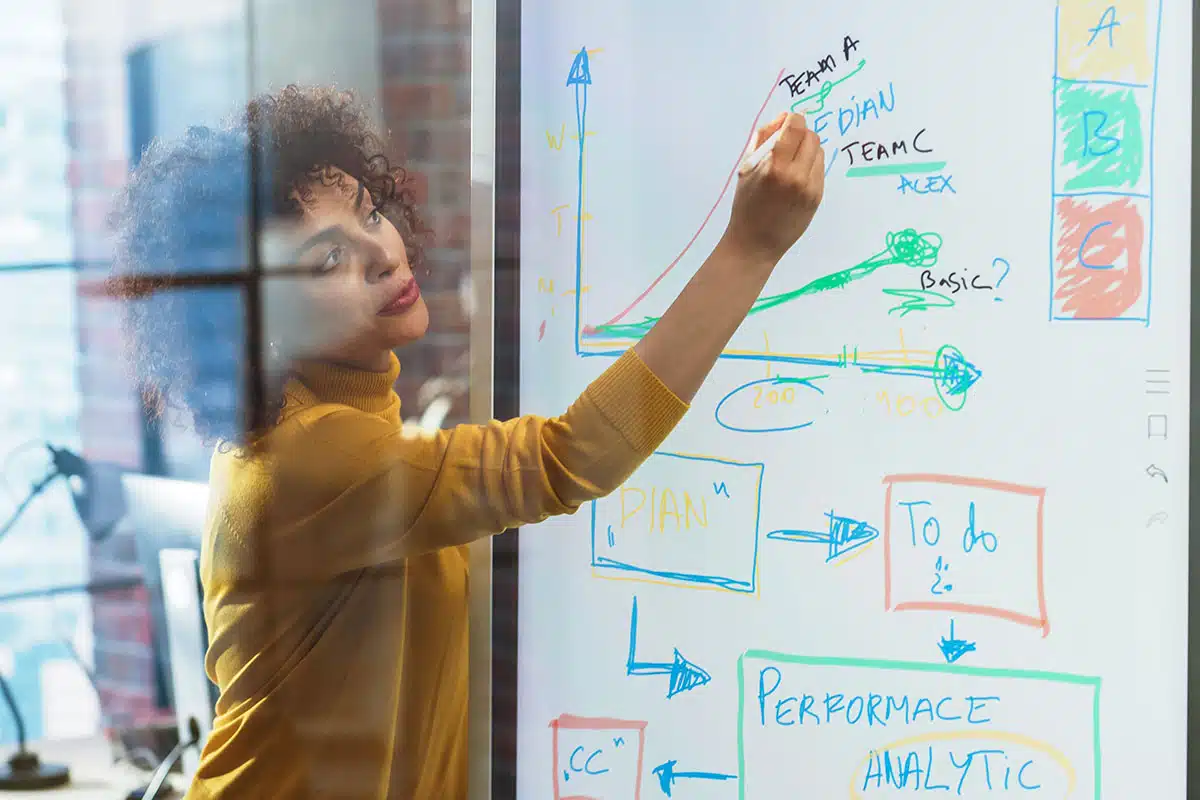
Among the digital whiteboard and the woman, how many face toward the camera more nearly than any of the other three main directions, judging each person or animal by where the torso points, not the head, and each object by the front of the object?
1

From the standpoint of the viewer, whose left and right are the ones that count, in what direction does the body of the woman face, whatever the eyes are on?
facing to the right of the viewer

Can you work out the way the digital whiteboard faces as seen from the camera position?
facing the viewer
